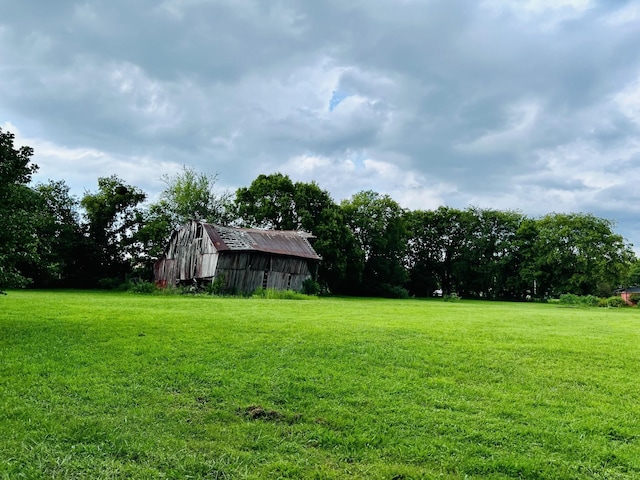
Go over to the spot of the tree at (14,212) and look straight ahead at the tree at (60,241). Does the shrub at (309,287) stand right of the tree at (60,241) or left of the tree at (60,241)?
right

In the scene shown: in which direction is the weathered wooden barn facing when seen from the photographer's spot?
facing the viewer and to the left of the viewer

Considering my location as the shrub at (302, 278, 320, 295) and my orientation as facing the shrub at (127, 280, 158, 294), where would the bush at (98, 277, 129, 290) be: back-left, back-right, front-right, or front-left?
front-right

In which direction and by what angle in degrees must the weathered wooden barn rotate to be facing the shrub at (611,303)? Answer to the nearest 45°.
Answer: approximately 135° to its left

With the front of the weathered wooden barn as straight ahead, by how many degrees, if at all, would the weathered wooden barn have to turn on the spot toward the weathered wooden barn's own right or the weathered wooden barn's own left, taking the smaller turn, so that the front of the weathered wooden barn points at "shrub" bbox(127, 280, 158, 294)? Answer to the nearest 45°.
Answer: approximately 45° to the weathered wooden barn's own right

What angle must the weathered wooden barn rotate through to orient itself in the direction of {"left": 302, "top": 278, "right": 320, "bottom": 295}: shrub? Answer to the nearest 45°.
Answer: approximately 135° to its left

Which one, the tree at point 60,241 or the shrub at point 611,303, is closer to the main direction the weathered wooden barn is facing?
the tree

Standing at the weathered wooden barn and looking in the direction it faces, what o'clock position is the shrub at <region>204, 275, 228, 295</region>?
The shrub is roughly at 11 o'clock from the weathered wooden barn.

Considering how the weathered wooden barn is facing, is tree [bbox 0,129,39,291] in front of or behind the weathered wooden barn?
in front

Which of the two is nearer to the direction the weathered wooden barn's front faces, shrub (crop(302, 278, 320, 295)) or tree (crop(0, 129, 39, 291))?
the tree

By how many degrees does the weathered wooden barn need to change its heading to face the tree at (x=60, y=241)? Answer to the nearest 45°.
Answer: approximately 90° to its right
